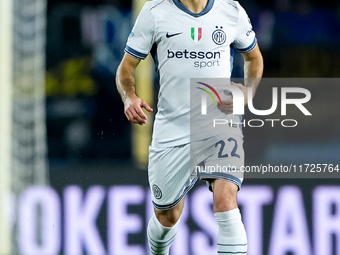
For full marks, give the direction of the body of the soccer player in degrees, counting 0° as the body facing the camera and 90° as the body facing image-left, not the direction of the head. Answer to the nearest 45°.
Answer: approximately 0°
